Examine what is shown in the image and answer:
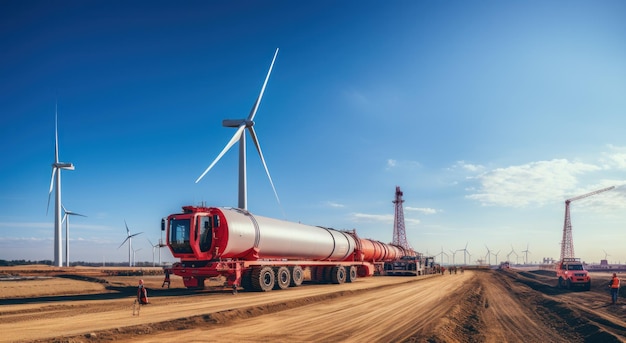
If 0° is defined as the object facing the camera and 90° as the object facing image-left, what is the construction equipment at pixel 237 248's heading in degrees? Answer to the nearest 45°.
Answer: approximately 45°

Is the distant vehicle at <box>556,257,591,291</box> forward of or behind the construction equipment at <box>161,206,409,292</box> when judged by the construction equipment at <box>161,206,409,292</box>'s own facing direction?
behind
